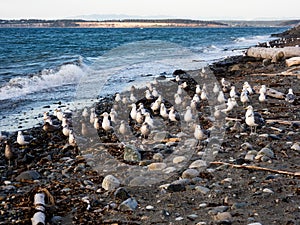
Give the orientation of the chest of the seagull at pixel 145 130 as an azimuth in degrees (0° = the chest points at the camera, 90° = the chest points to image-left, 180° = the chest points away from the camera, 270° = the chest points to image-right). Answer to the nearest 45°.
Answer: approximately 0°

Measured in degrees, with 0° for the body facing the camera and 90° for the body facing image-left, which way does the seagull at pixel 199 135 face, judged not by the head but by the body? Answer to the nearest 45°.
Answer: approximately 45°

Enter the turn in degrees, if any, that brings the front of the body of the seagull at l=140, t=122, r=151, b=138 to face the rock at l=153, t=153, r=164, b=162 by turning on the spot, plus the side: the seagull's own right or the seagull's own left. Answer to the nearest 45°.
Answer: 0° — it already faces it

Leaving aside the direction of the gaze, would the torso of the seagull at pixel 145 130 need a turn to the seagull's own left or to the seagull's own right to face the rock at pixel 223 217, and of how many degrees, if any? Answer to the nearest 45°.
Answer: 0° — it already faces it

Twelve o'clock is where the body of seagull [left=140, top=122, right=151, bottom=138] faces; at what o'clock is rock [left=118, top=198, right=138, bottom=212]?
The rock is roughly at 12 o'clock from the seagull.

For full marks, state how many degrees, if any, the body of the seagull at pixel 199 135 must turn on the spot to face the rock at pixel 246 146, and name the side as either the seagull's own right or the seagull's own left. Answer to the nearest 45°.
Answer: approximately 90° to the seagull's own left
